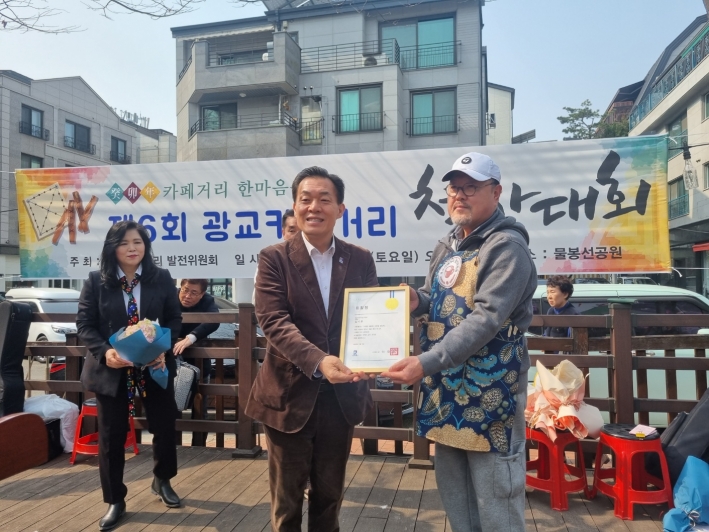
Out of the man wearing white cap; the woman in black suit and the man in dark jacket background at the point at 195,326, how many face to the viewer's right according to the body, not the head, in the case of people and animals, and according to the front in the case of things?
0

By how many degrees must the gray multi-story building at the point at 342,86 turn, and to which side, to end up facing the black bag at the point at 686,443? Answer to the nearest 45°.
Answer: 0° — it already faces it

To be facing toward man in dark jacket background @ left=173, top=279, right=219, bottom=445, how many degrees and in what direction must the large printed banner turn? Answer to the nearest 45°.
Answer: approximately 90° to its right

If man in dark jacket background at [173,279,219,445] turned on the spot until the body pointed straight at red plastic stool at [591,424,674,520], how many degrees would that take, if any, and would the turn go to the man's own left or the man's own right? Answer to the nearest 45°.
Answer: approximately 90° to the man's own left

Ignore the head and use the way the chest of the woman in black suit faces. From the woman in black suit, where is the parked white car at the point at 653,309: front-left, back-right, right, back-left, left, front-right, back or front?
left

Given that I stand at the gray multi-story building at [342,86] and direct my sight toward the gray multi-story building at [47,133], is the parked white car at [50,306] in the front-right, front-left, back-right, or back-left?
front-left

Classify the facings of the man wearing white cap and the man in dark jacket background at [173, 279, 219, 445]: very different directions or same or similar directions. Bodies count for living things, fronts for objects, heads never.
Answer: same or similar directions

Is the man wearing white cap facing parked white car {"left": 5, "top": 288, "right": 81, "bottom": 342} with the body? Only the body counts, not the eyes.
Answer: no

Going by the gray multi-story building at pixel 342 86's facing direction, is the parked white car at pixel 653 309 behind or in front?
in front

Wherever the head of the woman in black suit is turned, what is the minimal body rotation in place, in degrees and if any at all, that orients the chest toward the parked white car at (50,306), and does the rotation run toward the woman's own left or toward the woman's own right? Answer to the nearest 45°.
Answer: approximately 180°

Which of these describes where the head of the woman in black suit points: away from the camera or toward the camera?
toward the camera

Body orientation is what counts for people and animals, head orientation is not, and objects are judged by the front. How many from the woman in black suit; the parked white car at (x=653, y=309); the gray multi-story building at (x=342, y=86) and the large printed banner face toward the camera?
3

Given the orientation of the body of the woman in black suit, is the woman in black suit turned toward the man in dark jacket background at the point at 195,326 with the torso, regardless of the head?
no

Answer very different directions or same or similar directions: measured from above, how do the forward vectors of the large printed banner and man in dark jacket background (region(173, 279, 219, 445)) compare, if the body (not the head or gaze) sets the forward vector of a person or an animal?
same or similar directions

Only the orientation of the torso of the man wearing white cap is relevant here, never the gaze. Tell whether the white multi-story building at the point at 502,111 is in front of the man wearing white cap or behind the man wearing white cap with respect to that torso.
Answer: behind

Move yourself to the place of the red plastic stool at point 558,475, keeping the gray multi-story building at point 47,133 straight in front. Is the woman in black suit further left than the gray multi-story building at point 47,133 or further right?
left

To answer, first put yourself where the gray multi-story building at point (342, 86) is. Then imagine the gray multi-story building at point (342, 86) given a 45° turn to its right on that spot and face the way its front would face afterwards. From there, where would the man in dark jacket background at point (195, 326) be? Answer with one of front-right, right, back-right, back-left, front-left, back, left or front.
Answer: front-left

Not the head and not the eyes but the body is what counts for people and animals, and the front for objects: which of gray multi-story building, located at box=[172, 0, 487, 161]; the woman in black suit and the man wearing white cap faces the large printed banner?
the gray multi-story building

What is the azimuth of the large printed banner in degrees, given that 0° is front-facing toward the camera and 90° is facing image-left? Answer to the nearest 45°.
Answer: approximately 0°
